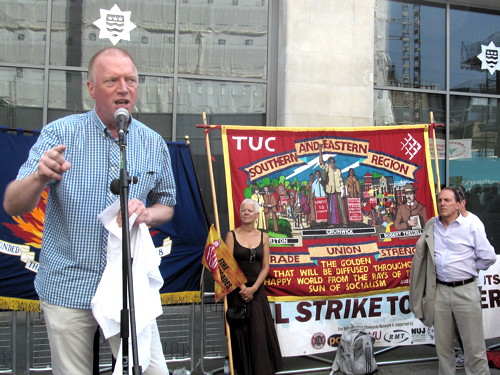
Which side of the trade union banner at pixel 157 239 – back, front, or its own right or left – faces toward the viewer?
front

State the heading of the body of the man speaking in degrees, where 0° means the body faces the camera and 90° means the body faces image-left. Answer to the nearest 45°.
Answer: approximately 315°

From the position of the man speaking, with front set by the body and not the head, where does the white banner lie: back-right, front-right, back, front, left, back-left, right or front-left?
left

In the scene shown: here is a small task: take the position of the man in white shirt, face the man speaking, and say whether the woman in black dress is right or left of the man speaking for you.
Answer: right

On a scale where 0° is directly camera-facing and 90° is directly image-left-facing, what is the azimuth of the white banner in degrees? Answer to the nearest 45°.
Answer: approximately 0°

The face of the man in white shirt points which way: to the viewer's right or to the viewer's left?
to the viewer's left

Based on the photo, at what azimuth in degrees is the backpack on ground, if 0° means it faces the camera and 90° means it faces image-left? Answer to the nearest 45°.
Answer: approximately 315°

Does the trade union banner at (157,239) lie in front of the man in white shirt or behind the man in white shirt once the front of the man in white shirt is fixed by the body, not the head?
in front

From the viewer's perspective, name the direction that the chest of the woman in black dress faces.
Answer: toward the camera

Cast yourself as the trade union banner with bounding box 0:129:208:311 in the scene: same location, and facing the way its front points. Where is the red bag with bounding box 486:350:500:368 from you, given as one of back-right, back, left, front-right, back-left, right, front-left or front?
left
